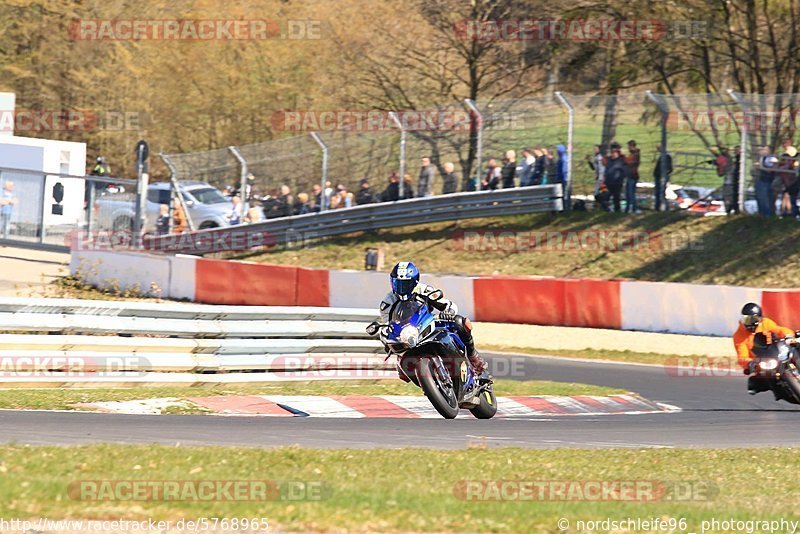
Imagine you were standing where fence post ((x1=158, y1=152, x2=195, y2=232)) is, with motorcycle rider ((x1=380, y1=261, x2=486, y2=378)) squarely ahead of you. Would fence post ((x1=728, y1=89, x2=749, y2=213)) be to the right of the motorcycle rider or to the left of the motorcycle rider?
left

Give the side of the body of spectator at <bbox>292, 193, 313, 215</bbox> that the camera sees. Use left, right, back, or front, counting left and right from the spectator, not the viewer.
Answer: front

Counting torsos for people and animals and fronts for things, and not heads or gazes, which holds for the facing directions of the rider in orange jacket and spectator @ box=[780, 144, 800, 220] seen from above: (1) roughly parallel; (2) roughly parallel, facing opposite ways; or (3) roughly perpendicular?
roughly parallel

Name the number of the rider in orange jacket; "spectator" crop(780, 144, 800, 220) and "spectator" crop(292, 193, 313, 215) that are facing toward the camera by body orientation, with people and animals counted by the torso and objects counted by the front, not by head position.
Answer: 3

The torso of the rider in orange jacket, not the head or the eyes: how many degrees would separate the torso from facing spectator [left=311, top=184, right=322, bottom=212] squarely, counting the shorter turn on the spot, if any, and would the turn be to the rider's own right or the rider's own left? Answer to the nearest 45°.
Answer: approximately 135° to the rider's own right

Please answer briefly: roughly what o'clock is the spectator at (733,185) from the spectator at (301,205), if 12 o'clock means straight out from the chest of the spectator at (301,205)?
the spectator at (733,185) is roughly at 10 o'clock from the spectator at (301,205).

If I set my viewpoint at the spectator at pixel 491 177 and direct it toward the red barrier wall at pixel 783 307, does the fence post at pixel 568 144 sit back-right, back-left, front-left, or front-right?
front-left

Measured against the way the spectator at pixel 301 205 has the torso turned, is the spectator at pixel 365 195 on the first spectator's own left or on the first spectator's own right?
on the first spectator's own left

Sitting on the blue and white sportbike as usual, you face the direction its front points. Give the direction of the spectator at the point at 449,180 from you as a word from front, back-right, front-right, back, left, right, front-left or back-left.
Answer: back-right

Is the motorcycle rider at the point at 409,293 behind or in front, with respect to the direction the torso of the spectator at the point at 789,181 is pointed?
in front

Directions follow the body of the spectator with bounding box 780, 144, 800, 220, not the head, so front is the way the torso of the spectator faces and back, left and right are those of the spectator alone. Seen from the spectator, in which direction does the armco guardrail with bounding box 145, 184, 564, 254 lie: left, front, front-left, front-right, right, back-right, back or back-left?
right

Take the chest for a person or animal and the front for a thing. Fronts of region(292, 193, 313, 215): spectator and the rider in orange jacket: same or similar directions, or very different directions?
same or similar directions

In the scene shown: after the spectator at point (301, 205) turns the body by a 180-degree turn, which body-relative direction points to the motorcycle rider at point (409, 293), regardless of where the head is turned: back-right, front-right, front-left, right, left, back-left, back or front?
back

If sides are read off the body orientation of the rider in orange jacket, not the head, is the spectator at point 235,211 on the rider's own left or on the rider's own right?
on the rider's own right

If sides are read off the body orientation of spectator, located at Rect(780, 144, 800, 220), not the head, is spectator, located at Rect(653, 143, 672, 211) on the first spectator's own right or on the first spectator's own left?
on the first spectator's own right
